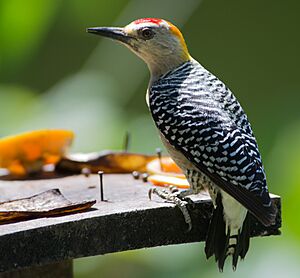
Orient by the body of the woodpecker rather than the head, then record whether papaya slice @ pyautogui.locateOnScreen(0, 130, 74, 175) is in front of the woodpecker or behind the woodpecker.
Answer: in front

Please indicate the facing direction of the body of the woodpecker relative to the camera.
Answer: to the viewer's left
